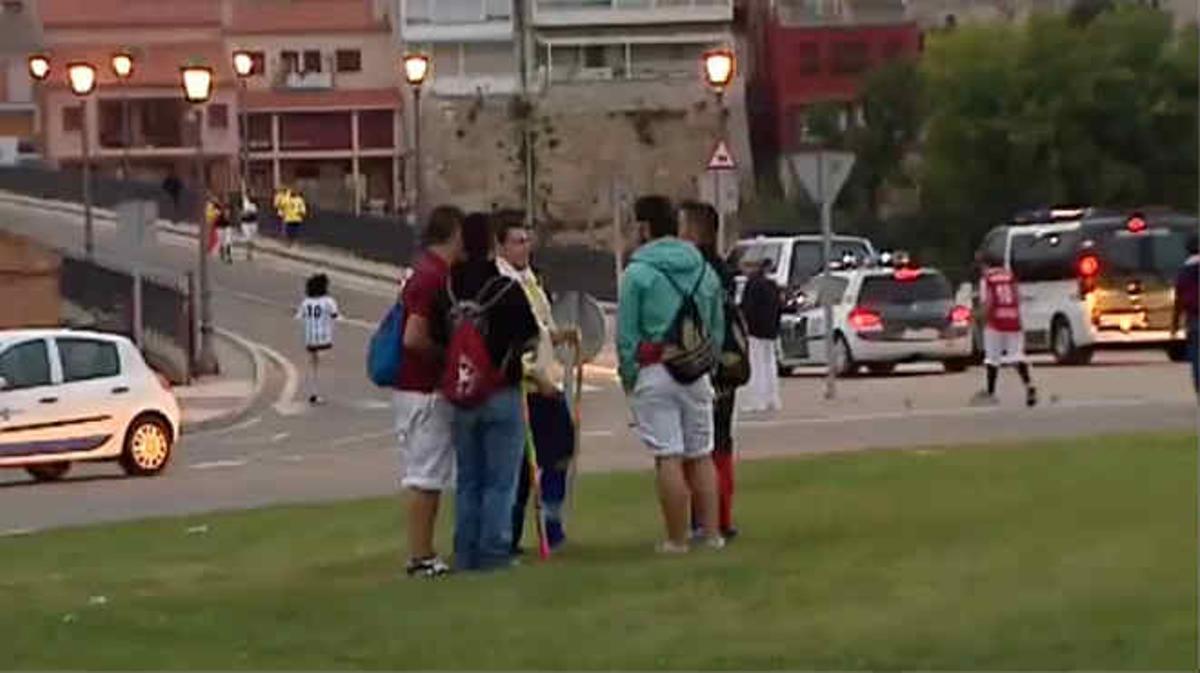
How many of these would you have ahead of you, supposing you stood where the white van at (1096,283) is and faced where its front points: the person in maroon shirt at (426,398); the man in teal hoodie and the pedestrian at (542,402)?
0

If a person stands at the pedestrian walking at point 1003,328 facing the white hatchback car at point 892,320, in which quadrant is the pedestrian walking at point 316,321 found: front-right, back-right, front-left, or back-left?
front-left

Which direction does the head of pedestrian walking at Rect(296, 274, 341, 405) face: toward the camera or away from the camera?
away from the camera

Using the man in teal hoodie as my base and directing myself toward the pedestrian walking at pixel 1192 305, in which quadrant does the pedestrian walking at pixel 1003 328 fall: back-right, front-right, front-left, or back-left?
front-left

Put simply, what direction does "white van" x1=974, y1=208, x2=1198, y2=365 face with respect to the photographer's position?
facing away from the viewer and to the left of the viewer

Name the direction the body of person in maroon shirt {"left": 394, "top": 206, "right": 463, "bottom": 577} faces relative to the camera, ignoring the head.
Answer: to the viewer's right

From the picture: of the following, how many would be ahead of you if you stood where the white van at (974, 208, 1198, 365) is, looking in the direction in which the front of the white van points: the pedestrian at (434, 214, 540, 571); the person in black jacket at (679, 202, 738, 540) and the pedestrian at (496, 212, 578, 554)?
0

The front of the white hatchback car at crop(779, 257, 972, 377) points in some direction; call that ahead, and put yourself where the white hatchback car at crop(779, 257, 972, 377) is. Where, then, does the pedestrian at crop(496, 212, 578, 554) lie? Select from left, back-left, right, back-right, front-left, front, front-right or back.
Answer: back-left

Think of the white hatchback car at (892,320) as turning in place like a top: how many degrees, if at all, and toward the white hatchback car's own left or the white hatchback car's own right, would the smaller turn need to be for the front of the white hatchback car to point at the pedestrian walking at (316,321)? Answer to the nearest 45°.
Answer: approximately 45° to the white hatchback car's own left

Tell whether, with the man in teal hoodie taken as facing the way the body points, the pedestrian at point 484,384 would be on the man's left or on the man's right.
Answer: on the man's left

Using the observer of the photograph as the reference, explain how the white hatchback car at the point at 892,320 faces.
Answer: facing away from the viewer and to the left of the viewer

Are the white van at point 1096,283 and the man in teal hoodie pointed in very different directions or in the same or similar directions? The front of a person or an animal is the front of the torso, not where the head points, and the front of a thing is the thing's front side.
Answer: same or similar directions
